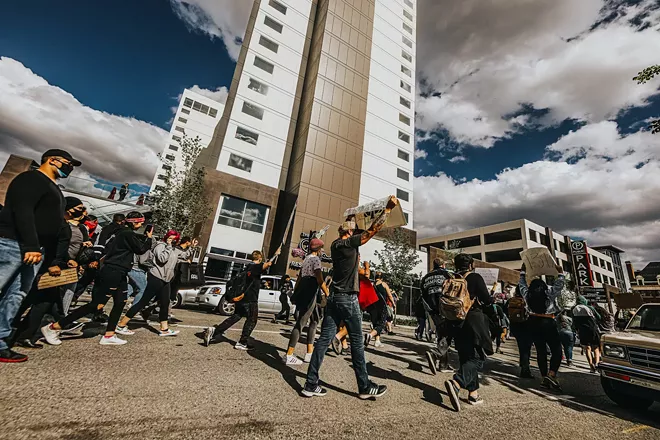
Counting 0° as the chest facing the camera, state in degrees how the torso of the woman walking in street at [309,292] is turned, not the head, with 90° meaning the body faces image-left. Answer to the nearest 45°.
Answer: approximately 225°

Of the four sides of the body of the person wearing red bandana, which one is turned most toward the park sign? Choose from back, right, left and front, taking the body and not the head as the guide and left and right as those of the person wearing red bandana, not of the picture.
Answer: front

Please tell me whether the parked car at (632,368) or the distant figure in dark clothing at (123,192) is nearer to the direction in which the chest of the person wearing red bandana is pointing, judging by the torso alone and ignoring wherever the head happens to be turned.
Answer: the parked car

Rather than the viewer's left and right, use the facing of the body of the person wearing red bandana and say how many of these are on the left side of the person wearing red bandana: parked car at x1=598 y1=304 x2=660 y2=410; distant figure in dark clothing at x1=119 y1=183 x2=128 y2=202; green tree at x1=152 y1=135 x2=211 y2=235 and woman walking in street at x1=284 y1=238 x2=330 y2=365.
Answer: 2

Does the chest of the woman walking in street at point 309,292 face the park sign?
yes

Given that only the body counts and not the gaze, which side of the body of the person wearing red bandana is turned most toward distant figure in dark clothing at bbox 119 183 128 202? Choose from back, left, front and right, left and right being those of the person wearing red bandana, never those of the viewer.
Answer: left

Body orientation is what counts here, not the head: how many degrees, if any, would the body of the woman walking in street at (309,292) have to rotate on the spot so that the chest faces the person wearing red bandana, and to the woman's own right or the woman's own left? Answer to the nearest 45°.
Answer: approximately 135° to the woman's own left

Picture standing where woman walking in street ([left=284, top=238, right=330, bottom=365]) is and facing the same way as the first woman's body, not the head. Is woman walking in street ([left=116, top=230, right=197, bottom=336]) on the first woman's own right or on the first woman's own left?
on the first woman's own left

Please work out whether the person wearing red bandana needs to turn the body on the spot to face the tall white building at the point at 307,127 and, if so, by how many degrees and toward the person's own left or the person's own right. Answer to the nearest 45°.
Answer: approximately 45° to the person's own left

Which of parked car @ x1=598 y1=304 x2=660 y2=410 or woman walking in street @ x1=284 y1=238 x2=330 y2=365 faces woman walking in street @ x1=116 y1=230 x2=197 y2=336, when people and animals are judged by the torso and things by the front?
the parked car

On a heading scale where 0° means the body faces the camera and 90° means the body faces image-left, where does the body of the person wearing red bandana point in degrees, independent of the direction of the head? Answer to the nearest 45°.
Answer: approximately 270°

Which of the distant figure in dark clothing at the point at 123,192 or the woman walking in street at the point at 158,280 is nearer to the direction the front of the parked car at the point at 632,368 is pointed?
the woman walking in street

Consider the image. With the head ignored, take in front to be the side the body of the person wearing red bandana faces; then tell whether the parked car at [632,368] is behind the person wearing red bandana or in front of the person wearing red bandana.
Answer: in front

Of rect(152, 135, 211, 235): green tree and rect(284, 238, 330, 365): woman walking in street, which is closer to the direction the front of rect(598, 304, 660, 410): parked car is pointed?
the woman walking in street

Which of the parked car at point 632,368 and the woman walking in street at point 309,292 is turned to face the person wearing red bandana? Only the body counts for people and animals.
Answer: the parked car
